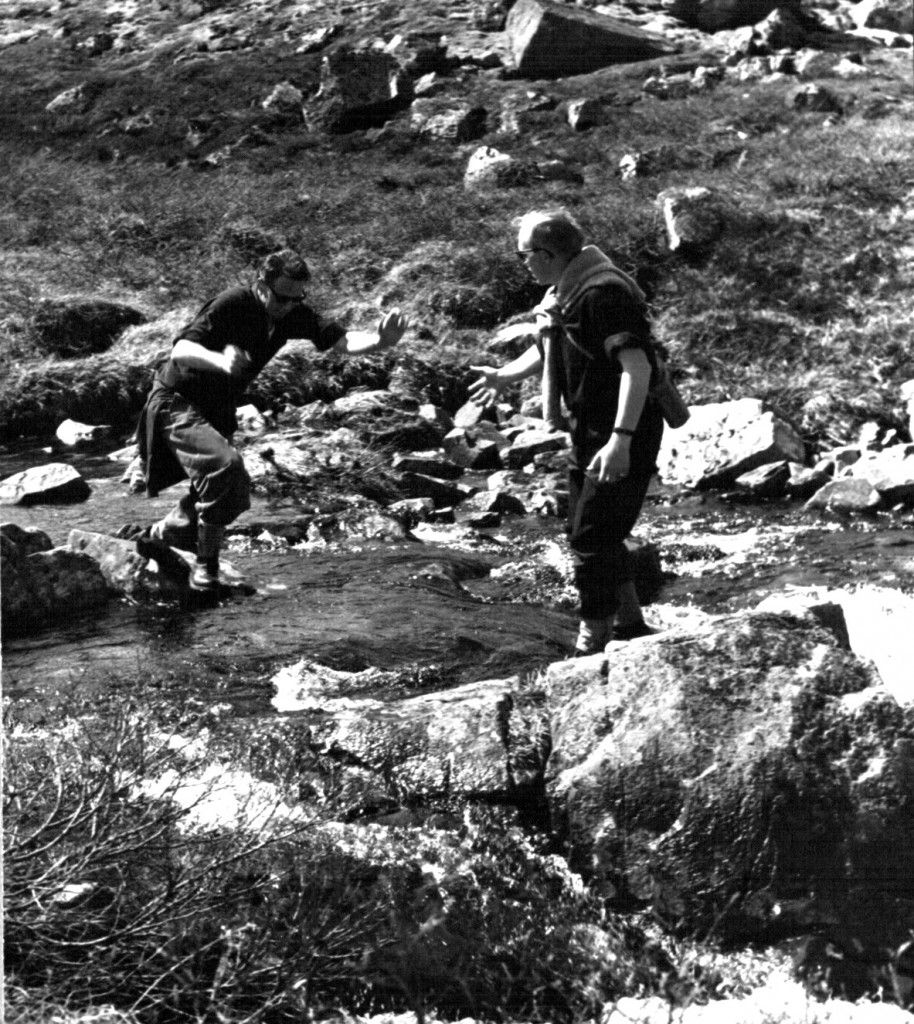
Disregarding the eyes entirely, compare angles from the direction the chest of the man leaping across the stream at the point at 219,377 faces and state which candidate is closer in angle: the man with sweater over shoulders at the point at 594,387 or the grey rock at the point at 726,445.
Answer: the man with sweater over shoulders

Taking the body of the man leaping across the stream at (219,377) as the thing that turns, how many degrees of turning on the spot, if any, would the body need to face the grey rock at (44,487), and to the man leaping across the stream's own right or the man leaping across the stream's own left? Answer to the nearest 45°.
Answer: approximately 180°

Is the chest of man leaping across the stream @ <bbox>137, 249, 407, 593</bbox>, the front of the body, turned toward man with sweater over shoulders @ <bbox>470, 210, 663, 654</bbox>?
yes

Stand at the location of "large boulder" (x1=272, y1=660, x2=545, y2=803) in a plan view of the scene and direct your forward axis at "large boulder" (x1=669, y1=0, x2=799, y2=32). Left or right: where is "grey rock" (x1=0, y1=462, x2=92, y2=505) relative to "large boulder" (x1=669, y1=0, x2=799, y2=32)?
left

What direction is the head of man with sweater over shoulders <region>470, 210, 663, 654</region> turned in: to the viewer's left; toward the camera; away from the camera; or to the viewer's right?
to the viewer's left

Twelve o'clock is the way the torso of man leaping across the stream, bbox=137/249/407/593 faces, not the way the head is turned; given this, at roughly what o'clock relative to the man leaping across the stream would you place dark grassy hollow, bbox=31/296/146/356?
The dark grassy hollow is roughly at 7 o'clock from the man leaping across the stream.

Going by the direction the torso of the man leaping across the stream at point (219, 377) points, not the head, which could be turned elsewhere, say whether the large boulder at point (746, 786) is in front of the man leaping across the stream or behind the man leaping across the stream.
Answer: in front

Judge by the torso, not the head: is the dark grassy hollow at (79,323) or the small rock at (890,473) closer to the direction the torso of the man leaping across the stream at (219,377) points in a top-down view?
the small rock

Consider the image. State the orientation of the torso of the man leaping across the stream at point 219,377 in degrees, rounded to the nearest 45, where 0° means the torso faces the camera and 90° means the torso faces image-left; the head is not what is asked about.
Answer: approximately 315°

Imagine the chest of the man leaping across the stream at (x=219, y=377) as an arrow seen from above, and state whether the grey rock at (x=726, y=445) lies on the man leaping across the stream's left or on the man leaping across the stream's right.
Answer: on the man leaping across the stream's left

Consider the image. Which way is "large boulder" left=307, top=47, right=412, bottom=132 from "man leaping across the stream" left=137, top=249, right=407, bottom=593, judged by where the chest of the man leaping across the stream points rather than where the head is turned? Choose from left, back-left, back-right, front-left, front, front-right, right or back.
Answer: back-left
